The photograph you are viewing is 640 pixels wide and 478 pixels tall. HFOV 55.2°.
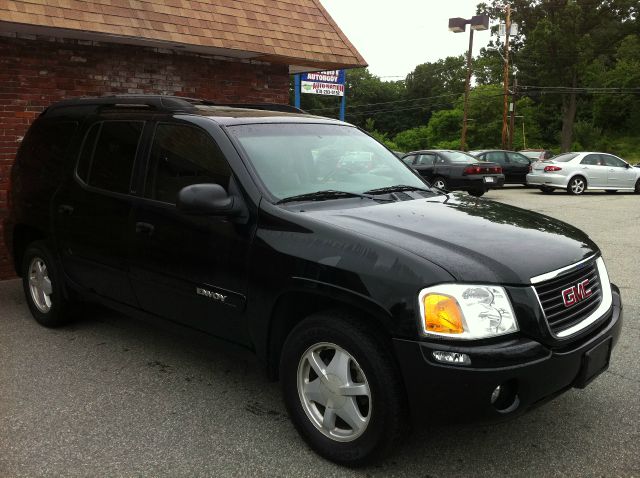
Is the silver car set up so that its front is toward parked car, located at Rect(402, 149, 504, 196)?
no

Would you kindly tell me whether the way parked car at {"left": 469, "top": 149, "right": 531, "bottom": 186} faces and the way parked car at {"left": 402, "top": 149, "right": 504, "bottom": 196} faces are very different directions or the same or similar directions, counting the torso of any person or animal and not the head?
same or similar directions

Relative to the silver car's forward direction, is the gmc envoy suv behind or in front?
behind

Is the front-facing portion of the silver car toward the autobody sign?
no

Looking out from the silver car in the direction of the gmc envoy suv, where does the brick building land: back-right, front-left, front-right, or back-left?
front-right

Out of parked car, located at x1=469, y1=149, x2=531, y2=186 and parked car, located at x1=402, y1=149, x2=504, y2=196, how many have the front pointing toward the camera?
0

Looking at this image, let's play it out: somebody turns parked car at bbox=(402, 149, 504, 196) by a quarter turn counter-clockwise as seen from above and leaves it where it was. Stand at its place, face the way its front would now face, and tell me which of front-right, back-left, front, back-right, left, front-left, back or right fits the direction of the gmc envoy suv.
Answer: front-left

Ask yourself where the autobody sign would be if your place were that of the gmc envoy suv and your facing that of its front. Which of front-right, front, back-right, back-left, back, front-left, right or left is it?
back-left

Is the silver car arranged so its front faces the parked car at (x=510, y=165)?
no

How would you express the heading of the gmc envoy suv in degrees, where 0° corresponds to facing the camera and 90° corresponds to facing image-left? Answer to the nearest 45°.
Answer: approximately 315°

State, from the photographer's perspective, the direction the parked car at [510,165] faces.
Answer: facing away from the viewer and to the left of the viewer

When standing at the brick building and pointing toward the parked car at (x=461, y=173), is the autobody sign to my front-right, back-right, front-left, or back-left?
front-left

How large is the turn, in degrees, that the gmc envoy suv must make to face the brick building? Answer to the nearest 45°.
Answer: approximately 180°

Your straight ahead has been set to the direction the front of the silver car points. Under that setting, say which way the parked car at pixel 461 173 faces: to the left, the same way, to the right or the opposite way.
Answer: to the left

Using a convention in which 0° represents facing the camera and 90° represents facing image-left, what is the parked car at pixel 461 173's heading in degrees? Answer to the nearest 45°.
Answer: approximately 135°

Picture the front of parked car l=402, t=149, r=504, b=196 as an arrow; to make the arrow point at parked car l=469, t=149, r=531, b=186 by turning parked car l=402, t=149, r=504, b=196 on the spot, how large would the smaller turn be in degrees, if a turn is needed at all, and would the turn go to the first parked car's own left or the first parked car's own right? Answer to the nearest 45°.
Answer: approximately 45° to the first parked car's own right

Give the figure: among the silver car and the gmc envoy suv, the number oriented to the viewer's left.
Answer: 0

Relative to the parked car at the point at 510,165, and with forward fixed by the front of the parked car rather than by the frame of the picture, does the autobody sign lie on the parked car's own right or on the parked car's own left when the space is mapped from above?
on the parked car's own left

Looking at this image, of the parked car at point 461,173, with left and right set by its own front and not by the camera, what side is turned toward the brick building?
left
